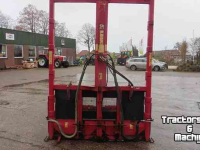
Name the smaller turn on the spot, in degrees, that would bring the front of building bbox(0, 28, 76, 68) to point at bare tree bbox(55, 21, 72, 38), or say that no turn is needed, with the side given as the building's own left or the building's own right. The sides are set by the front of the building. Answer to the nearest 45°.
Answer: approximately 135° to the building's own left

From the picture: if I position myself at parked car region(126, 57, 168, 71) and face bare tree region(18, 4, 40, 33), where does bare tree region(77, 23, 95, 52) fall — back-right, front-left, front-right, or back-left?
front-right

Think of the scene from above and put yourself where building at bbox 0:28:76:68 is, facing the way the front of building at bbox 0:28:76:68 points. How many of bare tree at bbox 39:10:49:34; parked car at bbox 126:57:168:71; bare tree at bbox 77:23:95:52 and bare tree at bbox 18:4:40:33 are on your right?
0

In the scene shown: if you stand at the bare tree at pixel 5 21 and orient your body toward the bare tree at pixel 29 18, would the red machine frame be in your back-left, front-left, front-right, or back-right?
front-right

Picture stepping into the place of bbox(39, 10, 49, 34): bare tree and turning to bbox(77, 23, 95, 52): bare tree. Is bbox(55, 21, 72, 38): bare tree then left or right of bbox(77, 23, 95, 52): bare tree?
left

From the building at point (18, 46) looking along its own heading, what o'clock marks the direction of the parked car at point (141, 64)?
The parked car is roughly at 11 o'clock from the building.

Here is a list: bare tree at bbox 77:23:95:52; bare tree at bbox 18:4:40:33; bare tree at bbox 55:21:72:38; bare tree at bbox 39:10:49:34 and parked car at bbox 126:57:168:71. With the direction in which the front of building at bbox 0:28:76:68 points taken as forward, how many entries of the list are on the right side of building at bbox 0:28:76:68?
0

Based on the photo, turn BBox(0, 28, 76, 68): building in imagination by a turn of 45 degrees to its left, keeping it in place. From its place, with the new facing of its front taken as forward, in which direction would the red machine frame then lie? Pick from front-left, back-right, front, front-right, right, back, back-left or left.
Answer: right

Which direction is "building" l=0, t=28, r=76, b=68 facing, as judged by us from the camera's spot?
facing the viewer and to the right of the viewer

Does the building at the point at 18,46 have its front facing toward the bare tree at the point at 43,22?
no

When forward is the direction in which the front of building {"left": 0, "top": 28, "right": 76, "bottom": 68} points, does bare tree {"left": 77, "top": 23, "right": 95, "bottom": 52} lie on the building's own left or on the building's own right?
on the building's own left

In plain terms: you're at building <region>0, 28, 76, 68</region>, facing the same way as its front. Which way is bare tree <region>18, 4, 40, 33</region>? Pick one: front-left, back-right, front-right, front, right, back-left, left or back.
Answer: back-left

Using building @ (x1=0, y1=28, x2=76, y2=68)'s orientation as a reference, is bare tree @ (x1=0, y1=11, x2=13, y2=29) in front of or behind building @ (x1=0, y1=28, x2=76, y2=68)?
behind
